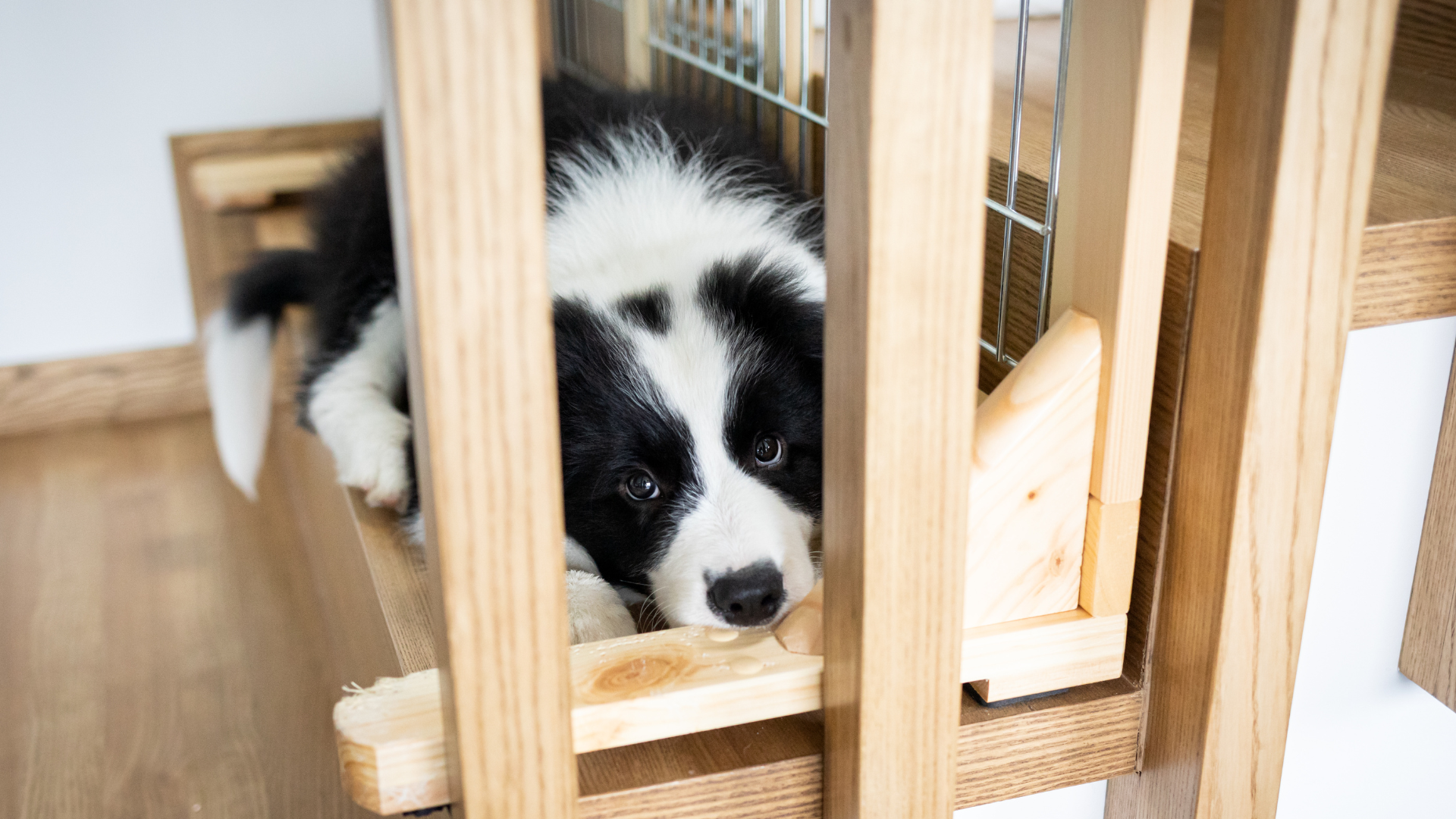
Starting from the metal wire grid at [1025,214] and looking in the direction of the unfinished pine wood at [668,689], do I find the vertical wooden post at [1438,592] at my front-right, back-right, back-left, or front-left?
back-left

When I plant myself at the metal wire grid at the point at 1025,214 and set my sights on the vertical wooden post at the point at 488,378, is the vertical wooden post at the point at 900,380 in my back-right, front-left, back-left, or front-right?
front-left

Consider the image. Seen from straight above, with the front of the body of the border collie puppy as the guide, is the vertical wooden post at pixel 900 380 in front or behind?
in front

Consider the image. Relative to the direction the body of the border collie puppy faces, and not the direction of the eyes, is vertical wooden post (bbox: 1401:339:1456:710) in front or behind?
in front

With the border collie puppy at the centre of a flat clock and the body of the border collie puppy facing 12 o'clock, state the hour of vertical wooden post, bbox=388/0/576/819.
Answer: The vertical wooden post is roughly at 2 o'clock from the border collie puppy.

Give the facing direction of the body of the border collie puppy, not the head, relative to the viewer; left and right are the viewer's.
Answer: facing the viewer and to the right of the viewer

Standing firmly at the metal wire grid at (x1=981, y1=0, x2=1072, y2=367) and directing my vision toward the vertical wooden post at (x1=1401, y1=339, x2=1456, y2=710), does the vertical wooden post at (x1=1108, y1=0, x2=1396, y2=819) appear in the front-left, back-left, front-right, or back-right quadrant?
front-right
